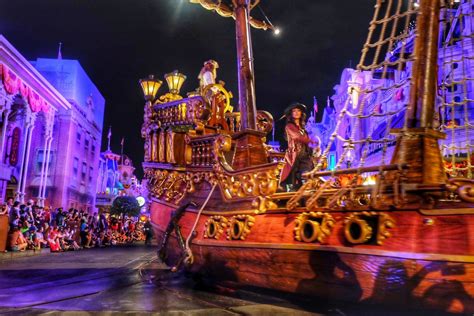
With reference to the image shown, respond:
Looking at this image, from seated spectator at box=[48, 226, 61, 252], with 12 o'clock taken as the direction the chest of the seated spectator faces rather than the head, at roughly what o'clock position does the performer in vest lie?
The performer in vest is roughly at 1 o'clock from the seated spectator.

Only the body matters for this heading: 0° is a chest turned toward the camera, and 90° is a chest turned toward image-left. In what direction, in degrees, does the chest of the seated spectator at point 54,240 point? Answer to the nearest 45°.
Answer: approximately 315°

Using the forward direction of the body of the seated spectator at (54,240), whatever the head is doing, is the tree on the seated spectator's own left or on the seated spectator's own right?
on the seated spectator's own left

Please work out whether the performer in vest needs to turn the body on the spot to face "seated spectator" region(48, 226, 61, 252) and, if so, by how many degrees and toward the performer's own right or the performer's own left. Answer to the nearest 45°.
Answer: approximately 135° to the performer's own right

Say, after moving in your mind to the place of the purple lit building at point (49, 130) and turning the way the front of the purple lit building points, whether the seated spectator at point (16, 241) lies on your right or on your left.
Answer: on your right

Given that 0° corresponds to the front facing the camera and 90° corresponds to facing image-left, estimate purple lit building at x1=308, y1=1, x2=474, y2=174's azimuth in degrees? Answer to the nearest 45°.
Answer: approximately 45°

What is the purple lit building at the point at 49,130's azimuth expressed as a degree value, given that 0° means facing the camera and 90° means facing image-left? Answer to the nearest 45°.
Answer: approximately 315°

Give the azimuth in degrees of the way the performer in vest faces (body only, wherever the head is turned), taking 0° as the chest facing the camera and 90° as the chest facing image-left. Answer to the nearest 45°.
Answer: approximately 0°

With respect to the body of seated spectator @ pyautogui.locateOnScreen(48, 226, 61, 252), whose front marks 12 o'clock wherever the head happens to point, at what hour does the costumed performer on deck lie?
The costumed performer on deck is roughly at 1 o'clock from the seated spectator.
